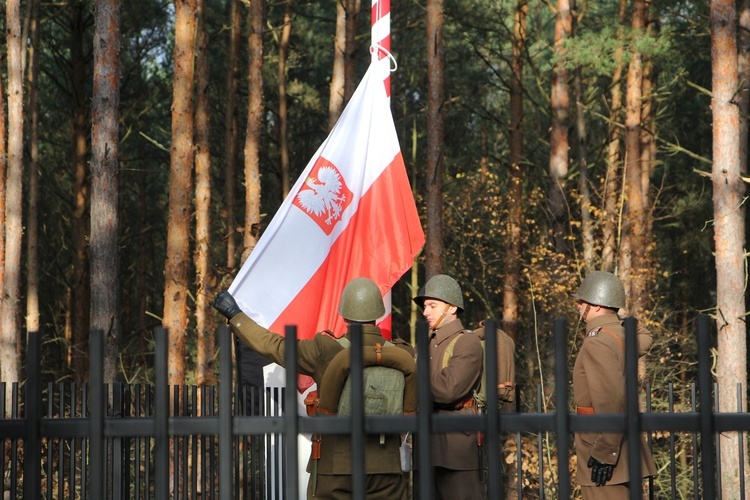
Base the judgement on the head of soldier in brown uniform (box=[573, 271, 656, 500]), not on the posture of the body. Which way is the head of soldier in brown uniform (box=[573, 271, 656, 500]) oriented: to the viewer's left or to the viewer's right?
to the viewer's left

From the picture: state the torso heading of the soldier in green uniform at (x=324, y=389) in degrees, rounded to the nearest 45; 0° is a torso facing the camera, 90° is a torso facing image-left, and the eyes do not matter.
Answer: approximately 180°

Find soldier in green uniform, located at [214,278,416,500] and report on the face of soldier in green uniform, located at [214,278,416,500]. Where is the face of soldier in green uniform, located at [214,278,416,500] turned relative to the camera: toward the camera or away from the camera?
away from the camera

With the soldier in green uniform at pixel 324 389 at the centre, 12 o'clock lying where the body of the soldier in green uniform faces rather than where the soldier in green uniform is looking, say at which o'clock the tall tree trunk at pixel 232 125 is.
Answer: The tall tree trunk is roughly at 12 o'clock from the soldier in green uniform.

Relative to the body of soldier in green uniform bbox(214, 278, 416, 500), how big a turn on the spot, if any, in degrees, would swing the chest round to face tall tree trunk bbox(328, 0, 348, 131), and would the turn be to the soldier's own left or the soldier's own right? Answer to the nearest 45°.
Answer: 0° — they already face it
